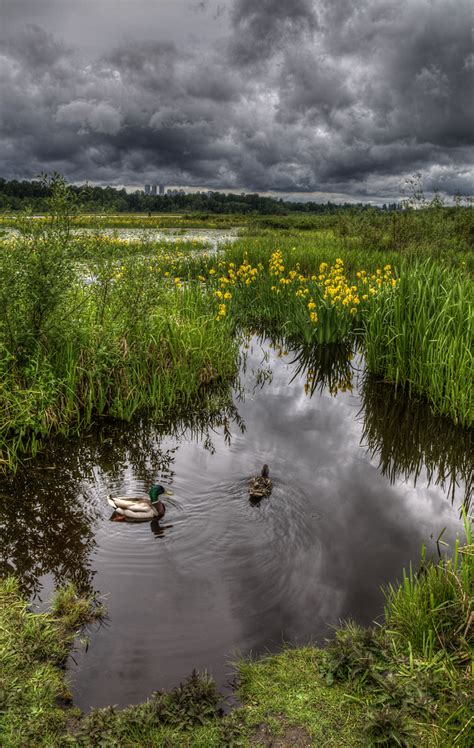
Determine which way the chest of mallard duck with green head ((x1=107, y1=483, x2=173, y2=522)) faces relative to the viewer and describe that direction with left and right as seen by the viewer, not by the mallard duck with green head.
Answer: facing to the right of the viewer
